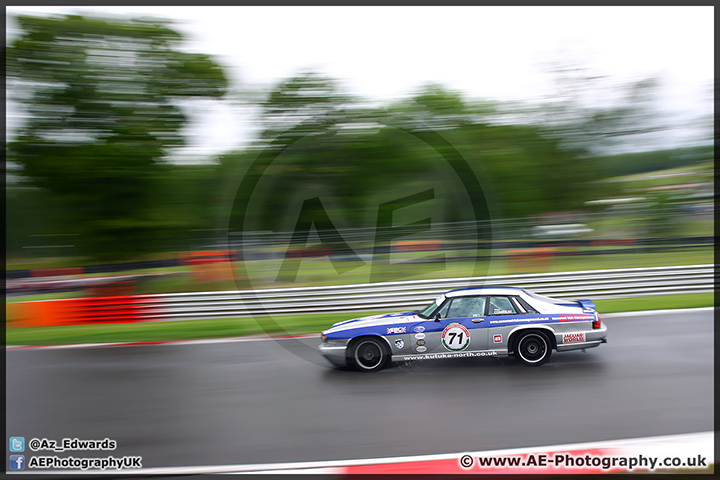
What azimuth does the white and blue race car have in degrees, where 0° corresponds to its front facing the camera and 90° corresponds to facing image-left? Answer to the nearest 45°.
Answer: approximately 90°

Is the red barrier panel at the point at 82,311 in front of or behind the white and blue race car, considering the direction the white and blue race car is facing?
in front

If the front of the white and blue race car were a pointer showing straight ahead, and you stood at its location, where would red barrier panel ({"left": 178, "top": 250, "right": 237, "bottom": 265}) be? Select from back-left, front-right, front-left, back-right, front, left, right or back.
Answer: front-right
